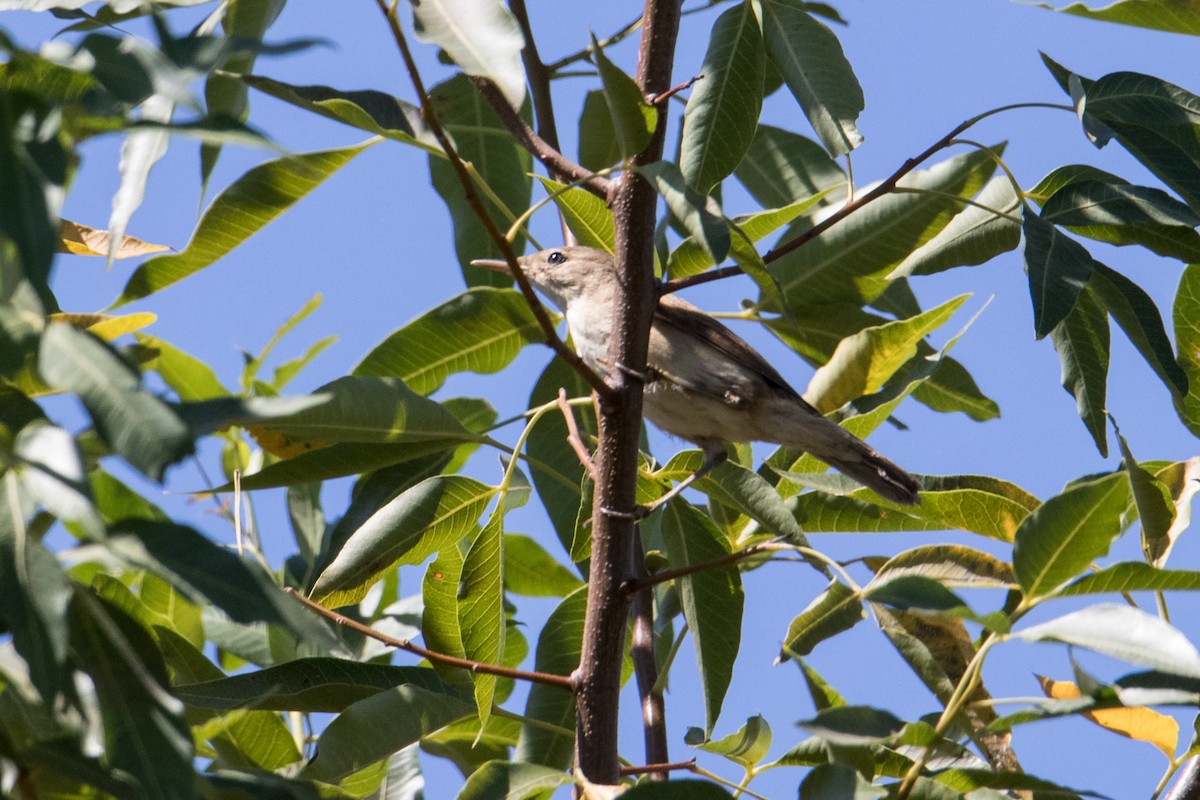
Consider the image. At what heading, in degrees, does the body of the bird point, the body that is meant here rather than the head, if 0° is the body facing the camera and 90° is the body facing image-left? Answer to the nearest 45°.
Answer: approximately 90°

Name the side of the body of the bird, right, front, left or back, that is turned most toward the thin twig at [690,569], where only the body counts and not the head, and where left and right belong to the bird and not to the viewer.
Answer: left

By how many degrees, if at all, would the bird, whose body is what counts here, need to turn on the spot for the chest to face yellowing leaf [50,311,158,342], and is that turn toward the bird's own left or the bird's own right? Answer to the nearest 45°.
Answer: approximately 45° to the bird's own left
